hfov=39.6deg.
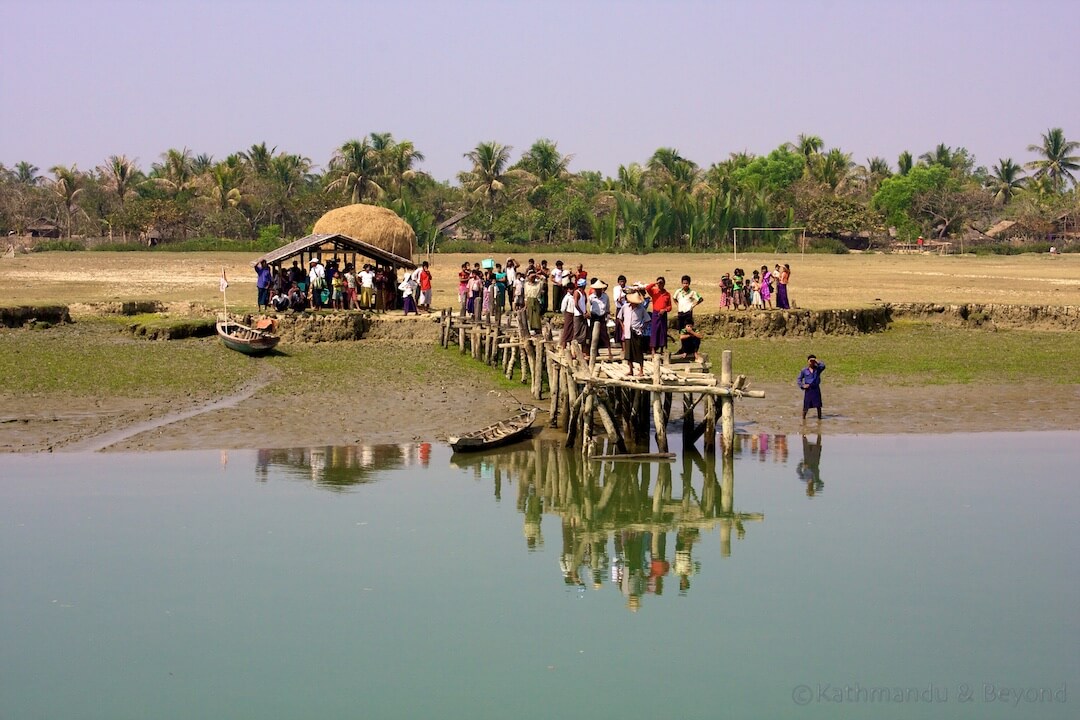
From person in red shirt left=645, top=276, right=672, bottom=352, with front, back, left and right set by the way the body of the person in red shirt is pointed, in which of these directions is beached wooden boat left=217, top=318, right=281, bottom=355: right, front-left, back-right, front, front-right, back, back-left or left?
back-right

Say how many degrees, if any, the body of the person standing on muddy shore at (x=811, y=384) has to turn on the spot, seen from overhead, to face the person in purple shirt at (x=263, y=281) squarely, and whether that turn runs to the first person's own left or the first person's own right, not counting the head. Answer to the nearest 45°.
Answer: approximately 135° to the first person's own right

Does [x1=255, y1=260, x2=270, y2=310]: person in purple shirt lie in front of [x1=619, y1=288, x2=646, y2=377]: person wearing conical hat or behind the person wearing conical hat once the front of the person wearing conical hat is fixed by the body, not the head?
behind

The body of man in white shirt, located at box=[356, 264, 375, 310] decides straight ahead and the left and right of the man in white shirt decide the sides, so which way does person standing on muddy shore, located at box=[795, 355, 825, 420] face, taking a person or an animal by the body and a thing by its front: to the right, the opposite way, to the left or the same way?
the same way

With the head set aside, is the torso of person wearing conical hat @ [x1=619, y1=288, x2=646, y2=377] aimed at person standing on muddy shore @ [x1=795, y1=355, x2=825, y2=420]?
no

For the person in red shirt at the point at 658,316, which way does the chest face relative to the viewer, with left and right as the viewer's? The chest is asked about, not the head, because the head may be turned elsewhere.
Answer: facing the viewer

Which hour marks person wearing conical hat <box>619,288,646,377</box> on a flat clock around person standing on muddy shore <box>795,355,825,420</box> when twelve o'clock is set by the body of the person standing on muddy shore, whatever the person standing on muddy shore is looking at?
The person wearing conical hat is roughly at 2 o'clock from the person standing on muddy shore.

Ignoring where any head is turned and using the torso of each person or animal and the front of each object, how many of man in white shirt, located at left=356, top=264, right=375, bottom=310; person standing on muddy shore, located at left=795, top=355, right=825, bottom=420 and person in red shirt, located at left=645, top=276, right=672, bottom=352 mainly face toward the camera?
3

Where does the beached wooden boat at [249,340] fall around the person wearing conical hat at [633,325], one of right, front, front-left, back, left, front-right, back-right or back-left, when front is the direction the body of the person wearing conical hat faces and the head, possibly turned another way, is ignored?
back-right

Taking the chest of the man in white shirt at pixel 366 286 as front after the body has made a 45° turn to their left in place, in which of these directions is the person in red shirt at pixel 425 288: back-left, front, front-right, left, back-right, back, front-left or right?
front-left

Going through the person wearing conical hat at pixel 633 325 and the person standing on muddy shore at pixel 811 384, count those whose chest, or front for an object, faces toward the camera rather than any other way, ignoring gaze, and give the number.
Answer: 2

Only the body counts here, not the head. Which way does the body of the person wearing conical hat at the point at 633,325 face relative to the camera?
toward the camera

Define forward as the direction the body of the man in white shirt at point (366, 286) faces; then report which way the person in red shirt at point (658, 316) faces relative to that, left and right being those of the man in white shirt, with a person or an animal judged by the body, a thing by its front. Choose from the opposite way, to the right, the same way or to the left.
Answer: the same way

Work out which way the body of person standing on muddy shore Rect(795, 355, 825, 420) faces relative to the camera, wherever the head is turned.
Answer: toward the camera

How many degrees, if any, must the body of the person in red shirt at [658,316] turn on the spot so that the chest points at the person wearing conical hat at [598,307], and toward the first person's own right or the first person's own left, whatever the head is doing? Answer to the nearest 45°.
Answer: approximately 135° to the first person's own right

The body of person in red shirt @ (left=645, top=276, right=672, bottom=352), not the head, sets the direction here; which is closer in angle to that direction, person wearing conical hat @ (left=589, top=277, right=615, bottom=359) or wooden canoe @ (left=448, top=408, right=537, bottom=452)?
the wooden canoe

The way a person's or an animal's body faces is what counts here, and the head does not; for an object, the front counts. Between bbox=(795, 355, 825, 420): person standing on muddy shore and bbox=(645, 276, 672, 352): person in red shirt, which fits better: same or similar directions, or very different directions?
same or similar directions
